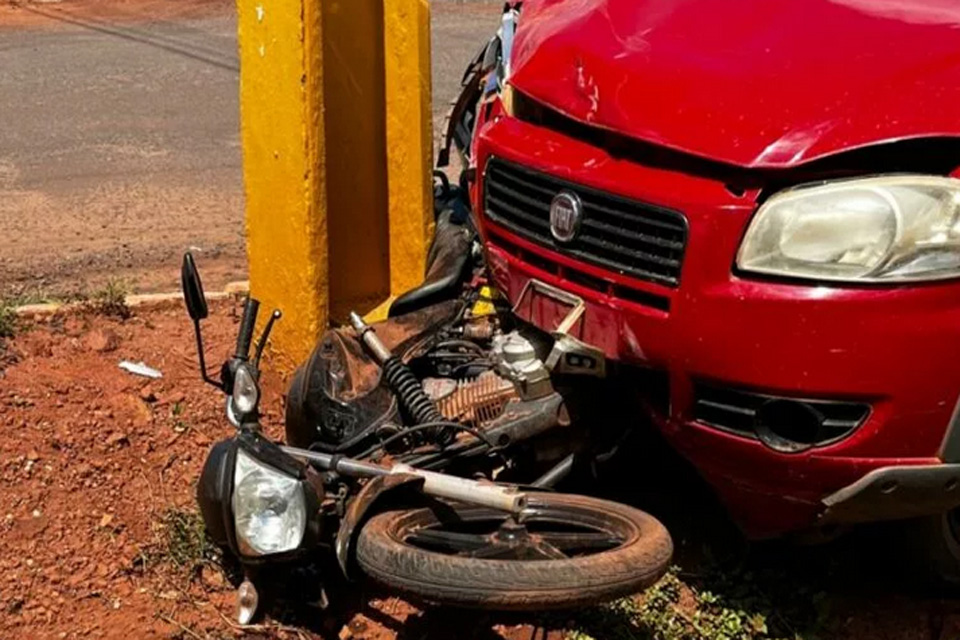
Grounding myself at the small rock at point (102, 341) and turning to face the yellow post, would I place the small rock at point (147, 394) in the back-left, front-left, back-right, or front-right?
front-right

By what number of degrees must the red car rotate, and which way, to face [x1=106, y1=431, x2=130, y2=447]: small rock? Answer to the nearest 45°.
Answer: approximately 45° to its right

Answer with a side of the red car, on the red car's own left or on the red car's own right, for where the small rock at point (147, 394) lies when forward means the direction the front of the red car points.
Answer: on the red car's own right

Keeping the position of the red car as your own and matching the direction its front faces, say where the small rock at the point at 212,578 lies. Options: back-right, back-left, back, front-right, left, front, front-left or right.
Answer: front-right

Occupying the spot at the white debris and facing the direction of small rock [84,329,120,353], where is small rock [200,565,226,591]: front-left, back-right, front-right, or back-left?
back-left

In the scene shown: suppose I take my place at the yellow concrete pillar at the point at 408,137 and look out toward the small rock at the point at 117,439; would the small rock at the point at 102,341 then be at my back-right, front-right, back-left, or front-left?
front-right

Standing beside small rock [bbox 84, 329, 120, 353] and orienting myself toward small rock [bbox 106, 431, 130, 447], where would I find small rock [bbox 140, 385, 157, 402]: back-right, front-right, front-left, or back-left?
front-left

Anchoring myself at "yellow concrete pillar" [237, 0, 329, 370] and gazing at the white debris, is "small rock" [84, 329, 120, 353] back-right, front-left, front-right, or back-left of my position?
front-right

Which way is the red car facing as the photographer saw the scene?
facing the viewer and to the left of the viewer

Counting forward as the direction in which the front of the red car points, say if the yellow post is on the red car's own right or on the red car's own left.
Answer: on the red car's own right

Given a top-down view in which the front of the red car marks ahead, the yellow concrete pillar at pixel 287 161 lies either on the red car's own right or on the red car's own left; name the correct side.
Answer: on the red car's own right

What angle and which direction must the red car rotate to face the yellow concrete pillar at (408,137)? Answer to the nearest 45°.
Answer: approximately 90° to its right

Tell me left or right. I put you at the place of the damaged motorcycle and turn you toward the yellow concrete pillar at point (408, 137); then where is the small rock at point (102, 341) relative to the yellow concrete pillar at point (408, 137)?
left
